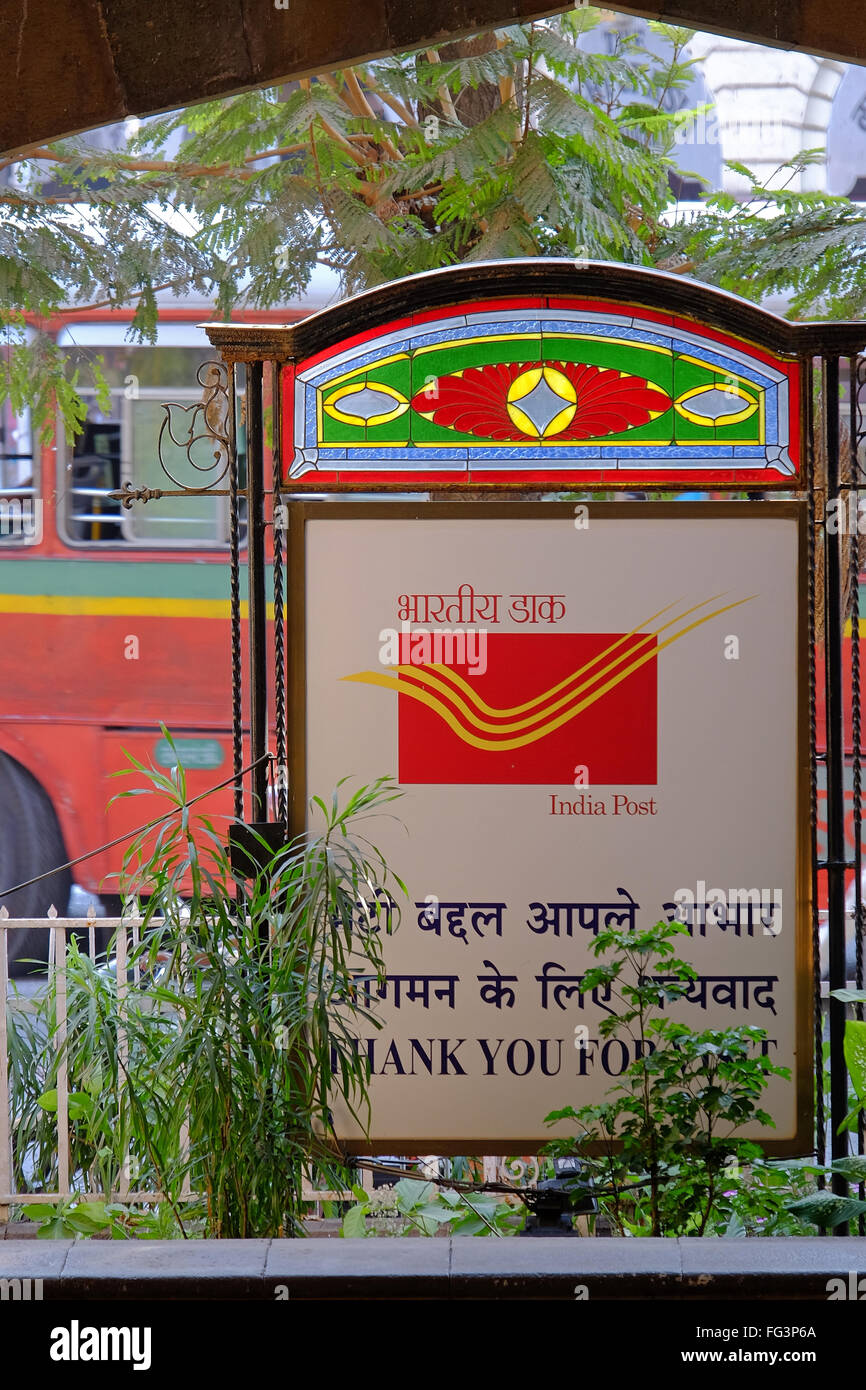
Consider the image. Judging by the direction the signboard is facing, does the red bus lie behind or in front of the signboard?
behind

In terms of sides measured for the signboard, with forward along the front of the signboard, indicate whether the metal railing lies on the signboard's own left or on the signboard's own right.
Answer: on the signboard's own right
